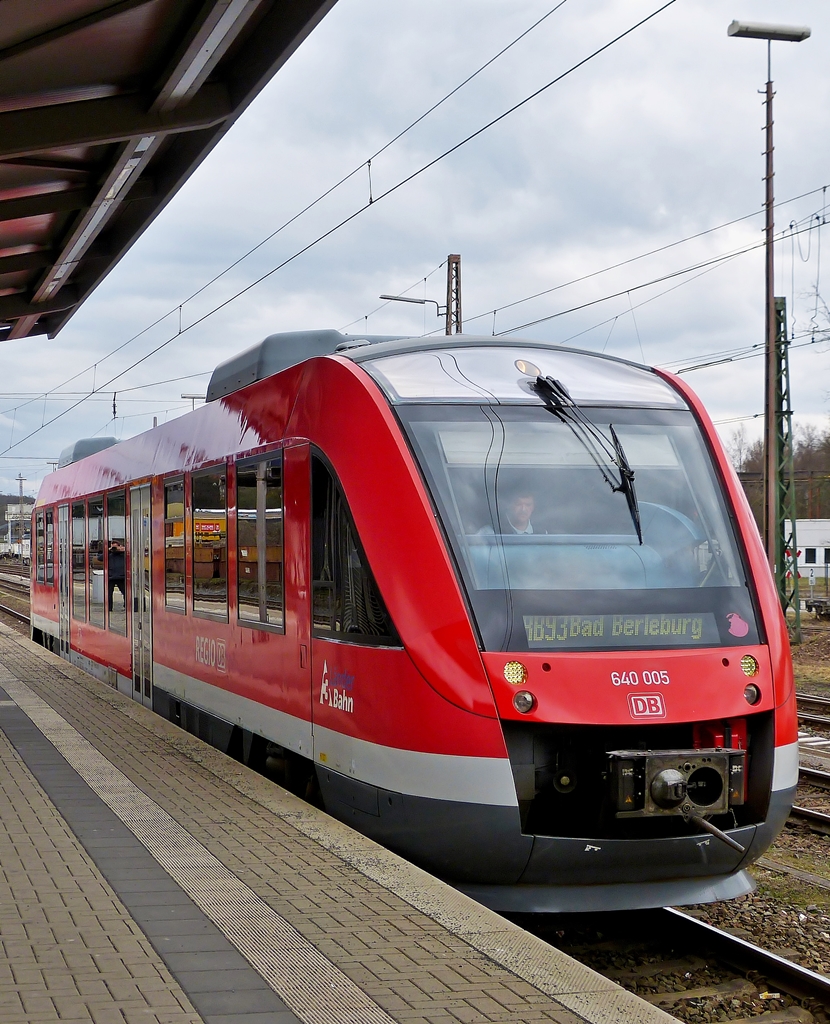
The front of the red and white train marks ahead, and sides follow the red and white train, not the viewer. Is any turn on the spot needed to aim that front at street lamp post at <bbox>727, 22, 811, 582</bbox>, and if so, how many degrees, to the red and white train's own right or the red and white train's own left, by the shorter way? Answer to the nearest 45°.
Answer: approximately 135° to the red and white train's own left

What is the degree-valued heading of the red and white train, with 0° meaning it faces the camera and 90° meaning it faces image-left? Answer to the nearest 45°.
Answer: approximately 315°

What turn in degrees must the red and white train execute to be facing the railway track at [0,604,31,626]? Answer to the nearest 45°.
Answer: approximately 135° to its left
